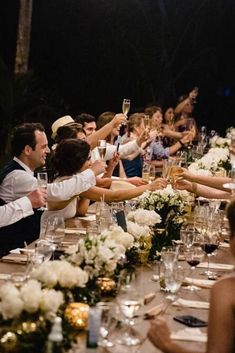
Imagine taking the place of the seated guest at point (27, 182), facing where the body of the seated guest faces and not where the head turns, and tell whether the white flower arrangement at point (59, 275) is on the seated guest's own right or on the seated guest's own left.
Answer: on the seated guest's own right

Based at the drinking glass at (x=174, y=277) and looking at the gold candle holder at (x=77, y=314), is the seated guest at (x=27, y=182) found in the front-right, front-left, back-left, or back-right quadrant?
front-right

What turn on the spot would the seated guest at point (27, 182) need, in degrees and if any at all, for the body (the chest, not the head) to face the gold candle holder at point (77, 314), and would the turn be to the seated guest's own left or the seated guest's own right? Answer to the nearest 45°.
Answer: approximately 90° to the seated guest's own right

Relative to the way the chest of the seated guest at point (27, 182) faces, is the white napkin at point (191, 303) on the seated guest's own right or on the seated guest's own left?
on the seated guest's own right

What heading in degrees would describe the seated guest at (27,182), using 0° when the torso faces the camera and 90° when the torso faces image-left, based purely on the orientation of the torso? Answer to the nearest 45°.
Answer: approximately 270°

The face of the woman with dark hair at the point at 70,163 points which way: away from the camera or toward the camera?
away from the camera

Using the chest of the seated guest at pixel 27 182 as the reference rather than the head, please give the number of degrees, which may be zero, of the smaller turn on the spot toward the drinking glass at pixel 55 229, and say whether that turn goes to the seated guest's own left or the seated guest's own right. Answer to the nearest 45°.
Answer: approximately 90° to the seated guest's own right

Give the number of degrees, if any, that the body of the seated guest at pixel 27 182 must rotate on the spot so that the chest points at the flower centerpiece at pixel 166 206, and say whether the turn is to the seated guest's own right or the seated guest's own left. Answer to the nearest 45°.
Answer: approximately 45° to the seated guest's own right

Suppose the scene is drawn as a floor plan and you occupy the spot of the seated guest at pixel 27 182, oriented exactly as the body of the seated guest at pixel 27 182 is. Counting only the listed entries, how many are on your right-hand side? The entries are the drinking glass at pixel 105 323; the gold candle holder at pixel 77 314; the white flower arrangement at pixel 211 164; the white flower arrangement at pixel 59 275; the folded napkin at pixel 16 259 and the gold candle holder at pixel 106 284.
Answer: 5

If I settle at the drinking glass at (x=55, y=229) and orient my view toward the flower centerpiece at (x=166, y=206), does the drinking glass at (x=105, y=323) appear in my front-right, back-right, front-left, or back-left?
back-right

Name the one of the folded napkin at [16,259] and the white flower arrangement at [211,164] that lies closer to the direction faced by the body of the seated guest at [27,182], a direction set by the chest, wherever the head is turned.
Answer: the white flower arrangement

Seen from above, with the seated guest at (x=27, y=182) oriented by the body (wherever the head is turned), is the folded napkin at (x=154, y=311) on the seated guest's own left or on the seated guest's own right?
on the seated guest's own right

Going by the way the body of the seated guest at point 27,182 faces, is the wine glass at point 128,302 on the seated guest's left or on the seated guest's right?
on the seated guest's right
